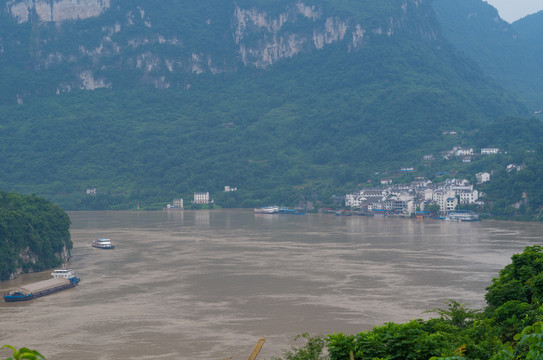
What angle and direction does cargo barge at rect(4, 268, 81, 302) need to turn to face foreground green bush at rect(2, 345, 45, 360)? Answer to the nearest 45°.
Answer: approximately 45° to its left

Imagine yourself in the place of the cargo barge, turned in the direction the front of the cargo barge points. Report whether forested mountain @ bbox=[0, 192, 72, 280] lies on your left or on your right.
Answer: on your right

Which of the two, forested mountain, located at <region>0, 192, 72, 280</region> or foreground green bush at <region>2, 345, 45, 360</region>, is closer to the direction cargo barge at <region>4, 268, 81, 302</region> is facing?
the foreground green bush

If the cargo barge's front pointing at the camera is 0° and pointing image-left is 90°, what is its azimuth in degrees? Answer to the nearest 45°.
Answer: approximately 45°
